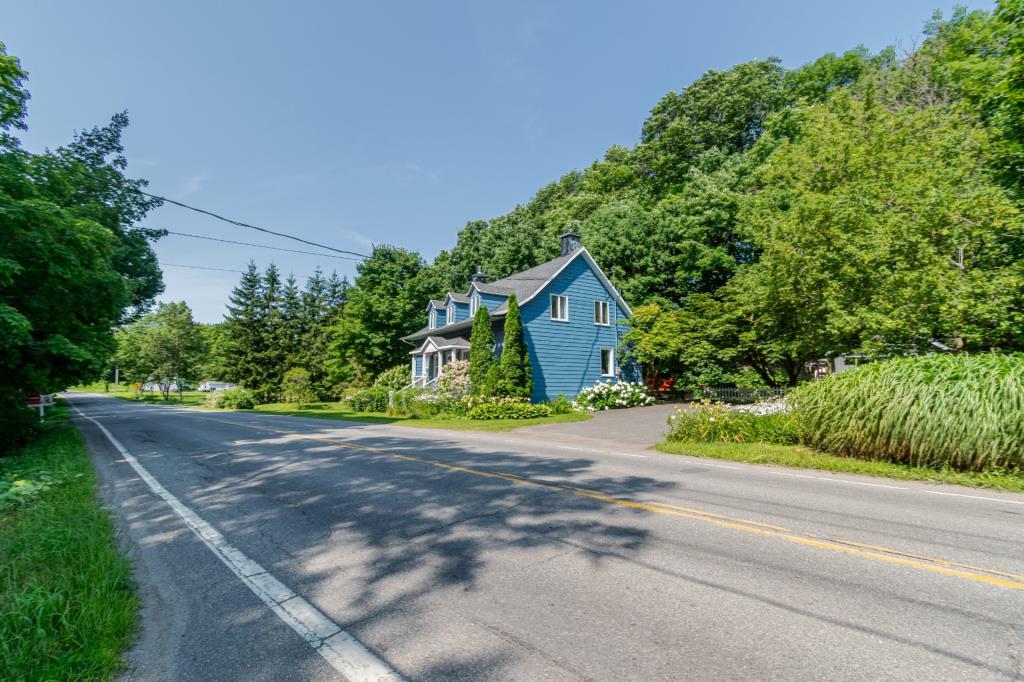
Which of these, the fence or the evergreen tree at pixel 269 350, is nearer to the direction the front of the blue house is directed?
the evergreen tree

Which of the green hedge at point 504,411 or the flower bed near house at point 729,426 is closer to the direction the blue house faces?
the green hedge

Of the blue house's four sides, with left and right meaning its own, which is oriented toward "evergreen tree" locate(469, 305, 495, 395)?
front

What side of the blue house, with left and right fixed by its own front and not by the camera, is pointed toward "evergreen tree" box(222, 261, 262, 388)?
right

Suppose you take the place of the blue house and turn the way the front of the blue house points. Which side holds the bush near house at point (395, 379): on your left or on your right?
on your right

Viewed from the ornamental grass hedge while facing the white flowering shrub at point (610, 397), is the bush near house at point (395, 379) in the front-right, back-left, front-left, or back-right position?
front-left

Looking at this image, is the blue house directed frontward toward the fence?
no

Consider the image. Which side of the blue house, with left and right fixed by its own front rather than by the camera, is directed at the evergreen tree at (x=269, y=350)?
right

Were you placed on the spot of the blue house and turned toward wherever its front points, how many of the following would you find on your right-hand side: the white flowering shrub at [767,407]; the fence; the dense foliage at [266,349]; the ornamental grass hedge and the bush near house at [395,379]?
2

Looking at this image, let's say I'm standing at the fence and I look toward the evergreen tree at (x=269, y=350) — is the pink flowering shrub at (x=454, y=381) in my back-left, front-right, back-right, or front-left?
front-left

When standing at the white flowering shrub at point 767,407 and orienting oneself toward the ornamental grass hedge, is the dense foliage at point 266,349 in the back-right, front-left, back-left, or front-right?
back-right

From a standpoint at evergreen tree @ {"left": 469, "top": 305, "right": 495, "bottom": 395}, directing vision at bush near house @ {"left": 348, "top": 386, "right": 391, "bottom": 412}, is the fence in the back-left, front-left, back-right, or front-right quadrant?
back-right

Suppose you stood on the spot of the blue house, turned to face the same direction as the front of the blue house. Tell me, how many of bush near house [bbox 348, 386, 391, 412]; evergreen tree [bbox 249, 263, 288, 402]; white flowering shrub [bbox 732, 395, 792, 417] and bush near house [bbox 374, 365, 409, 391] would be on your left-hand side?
1

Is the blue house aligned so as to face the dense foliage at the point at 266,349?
no

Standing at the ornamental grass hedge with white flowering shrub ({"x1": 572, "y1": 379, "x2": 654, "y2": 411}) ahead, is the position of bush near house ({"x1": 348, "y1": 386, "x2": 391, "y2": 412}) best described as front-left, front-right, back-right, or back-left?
front-left
